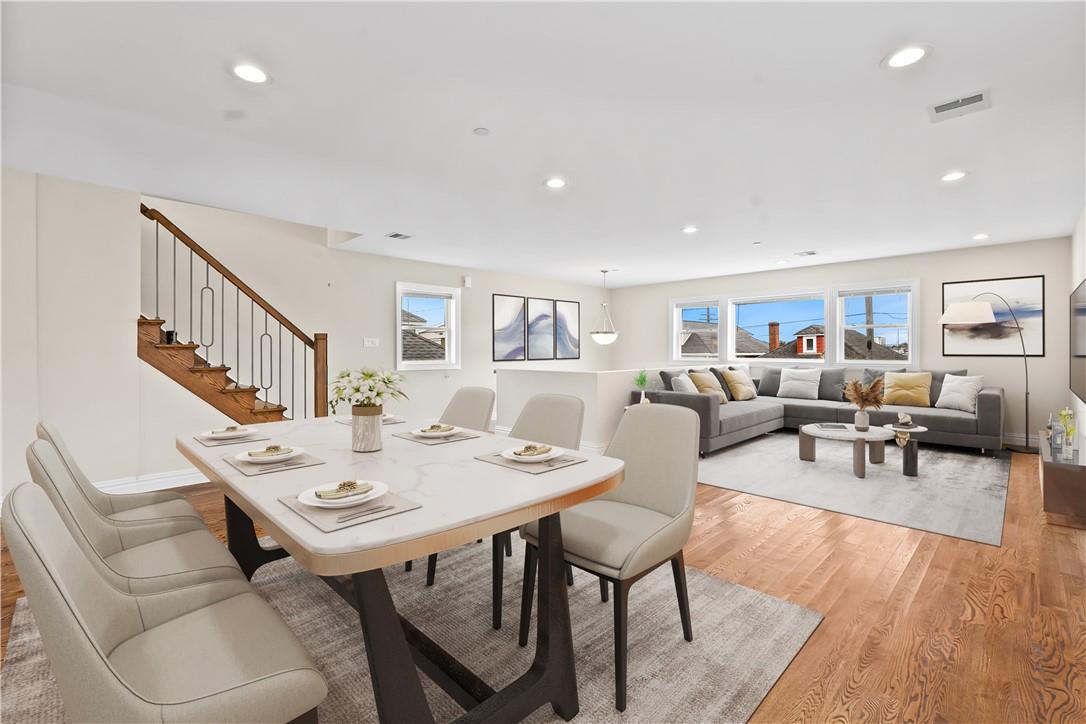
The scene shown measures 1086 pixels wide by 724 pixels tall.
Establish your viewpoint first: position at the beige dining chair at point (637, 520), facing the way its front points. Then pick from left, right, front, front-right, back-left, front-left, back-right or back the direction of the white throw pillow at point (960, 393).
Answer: back

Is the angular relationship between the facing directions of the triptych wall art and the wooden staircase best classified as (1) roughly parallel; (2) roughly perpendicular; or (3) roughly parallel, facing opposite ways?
roughly perpendicular

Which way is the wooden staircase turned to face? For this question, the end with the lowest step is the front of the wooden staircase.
to the viewer's right

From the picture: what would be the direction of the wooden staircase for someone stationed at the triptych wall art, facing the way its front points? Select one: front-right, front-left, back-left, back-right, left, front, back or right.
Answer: right

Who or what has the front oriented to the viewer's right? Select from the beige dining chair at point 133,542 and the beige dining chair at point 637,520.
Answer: the beige dining chair at point 133,542

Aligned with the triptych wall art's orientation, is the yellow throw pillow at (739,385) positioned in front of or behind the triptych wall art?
in front

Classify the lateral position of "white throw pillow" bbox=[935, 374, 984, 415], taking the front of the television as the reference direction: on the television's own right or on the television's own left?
on the television's own right

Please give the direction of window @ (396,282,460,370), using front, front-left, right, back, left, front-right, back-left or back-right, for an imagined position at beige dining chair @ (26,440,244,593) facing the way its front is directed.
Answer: front-left

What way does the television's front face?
to the viewer's left

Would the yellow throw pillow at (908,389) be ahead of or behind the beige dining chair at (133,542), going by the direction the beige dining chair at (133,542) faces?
ahead

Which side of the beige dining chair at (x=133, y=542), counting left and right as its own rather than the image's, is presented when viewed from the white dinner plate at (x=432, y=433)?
front

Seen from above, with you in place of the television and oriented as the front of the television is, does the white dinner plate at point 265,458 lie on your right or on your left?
on your left

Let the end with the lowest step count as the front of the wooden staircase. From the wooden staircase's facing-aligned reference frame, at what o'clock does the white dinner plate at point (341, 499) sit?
The white dinner plate is roughly at 3 o'clock from the wooden staircase.

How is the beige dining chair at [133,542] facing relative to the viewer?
to the viewer's right
